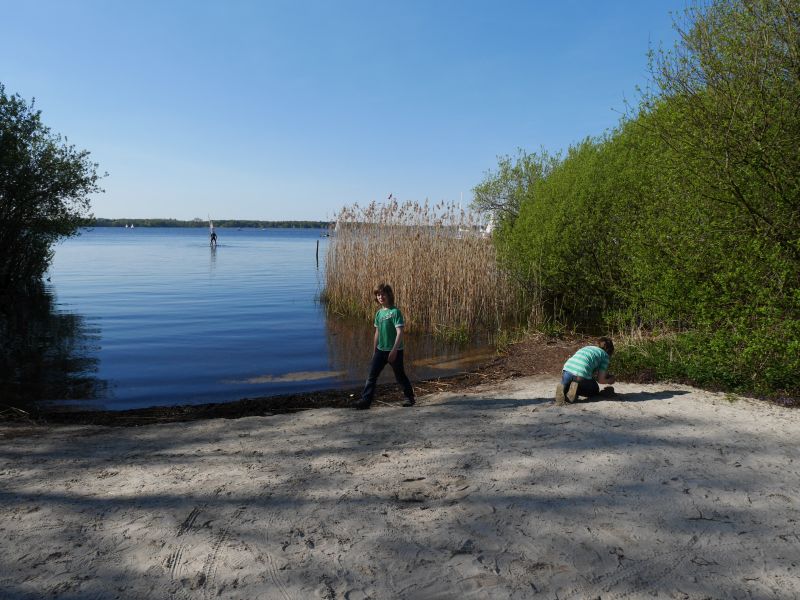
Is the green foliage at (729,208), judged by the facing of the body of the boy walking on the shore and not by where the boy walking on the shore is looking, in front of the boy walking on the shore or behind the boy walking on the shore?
behind

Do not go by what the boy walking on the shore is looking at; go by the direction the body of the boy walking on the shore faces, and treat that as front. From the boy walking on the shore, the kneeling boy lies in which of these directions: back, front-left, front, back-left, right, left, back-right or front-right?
back-left

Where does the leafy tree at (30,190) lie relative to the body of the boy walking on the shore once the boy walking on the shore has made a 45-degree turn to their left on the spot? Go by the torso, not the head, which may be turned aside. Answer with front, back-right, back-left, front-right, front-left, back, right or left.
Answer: back-right

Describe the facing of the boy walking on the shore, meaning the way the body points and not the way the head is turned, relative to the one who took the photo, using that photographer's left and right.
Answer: facing the viewer and to the left of the viewer
